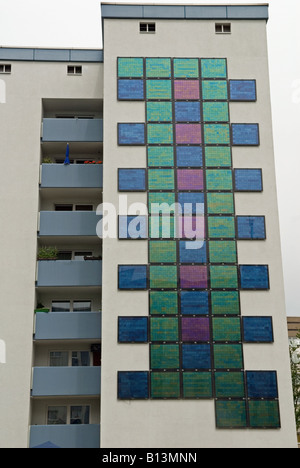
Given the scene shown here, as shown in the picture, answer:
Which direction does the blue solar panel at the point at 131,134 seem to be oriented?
toward the camera

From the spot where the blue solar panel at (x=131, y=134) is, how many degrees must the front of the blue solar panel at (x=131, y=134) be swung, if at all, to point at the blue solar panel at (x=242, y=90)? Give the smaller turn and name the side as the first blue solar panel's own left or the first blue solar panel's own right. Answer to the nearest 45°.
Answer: approximately 90° to the first blue solar panel's own left

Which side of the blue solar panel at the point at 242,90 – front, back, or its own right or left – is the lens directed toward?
front

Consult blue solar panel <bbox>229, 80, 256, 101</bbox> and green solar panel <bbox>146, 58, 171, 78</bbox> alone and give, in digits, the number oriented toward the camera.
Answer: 2

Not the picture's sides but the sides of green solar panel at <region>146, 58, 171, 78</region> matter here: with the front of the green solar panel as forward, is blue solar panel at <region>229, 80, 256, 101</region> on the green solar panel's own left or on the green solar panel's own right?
on the green solar panel's own left

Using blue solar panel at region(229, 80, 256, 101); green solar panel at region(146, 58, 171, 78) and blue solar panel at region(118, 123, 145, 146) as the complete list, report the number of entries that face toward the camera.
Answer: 3
